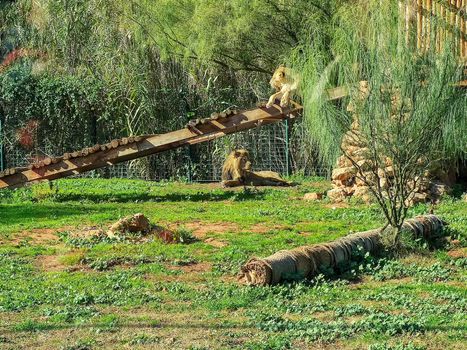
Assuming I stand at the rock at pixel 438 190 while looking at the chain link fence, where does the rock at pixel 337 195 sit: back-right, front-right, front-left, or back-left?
front-left

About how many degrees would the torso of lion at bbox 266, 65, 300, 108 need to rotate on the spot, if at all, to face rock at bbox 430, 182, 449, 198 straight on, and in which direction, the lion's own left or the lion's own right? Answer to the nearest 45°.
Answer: approximately 135° to the lion's own left

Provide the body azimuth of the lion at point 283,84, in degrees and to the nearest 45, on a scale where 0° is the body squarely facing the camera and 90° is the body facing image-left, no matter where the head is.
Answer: approximately 45°

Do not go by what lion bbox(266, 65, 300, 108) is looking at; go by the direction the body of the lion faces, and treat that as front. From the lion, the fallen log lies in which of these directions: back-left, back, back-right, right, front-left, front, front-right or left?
front-left

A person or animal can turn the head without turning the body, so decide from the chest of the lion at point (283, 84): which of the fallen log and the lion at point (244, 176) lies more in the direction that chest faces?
the fallen log

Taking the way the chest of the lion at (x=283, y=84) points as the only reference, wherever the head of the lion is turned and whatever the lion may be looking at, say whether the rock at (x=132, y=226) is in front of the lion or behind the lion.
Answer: in front
